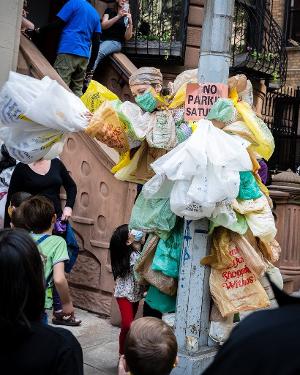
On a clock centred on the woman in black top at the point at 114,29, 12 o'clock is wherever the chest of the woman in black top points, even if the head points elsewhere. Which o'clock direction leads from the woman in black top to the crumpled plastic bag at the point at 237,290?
The crumpled plastic bag is roughly at 10 o'clock from the woman in black top.

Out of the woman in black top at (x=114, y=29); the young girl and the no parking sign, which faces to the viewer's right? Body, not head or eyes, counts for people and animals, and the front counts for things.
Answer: the young girl

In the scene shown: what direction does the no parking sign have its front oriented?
toward the camera

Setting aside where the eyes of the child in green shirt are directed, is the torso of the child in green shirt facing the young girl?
yes

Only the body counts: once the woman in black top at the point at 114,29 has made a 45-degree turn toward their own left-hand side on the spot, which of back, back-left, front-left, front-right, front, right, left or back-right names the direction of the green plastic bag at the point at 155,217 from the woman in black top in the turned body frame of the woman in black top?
front

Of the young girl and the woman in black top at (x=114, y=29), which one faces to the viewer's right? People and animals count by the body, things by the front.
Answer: the young girl

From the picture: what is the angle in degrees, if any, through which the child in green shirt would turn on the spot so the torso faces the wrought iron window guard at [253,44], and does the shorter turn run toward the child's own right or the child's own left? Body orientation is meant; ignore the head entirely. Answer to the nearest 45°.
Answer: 0° — they already face it

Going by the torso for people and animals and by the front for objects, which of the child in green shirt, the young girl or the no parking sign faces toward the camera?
the no parking sign

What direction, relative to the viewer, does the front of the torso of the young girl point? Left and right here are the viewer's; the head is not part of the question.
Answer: facing to the right of the viewer

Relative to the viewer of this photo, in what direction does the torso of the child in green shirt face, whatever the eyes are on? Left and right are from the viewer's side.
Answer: facing away from the viewer and to the right of the viewer

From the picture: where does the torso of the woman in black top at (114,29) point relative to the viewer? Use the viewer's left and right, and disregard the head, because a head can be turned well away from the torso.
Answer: facing the viewer and to the left of the viewer
